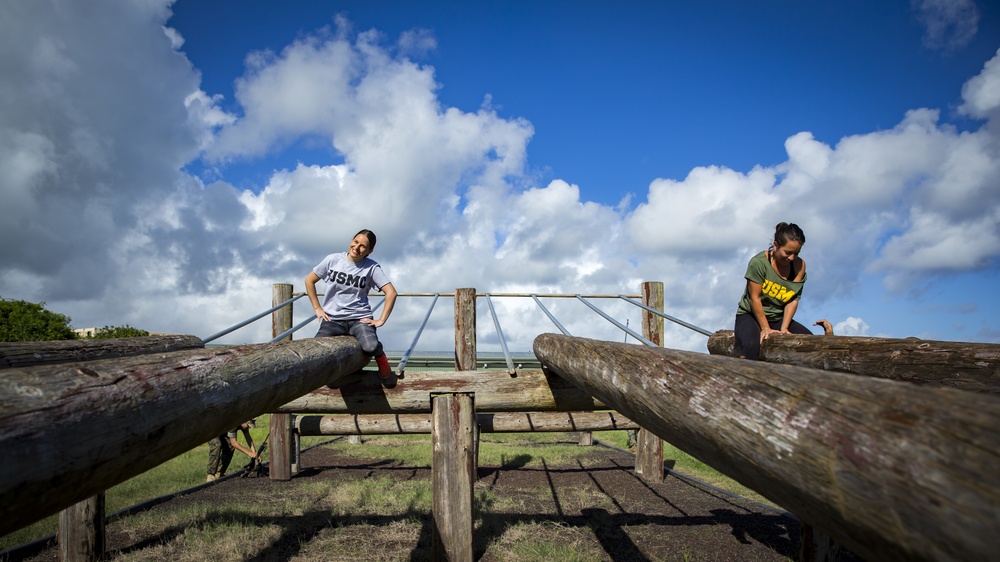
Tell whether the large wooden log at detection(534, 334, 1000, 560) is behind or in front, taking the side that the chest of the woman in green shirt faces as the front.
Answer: in front

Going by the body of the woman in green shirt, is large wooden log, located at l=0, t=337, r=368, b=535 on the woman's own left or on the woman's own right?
on the woman's own right

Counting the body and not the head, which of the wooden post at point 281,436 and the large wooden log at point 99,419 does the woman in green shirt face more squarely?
the large wooden log

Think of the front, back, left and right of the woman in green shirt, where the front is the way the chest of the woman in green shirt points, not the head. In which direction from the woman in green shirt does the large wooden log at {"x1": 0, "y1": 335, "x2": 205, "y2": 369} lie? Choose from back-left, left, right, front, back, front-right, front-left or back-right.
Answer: right
